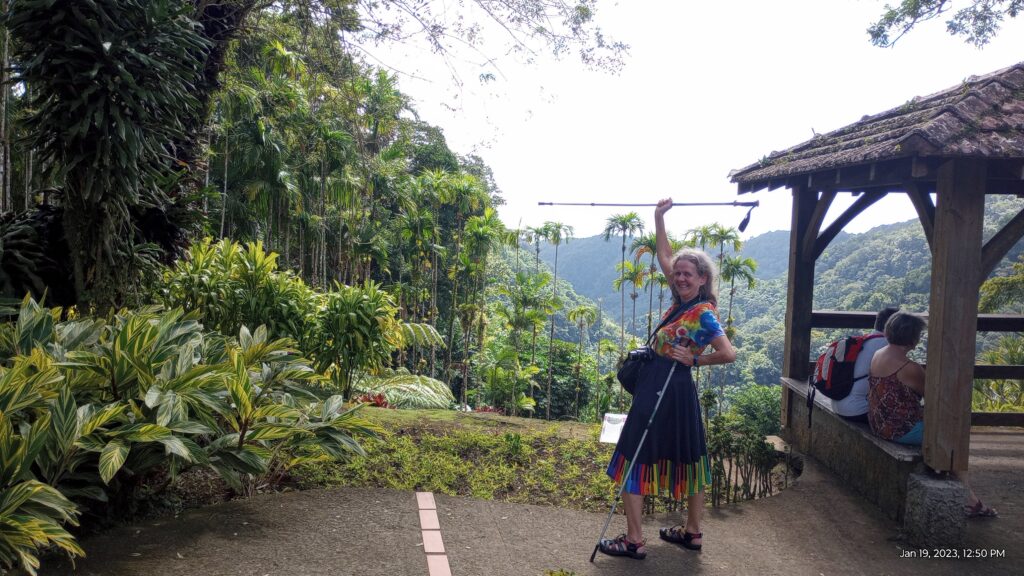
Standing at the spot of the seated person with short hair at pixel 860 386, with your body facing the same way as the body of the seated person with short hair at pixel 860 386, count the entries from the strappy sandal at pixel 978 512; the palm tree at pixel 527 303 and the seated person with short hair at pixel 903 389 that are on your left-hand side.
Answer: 1

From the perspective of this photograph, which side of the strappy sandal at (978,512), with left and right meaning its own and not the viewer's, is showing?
right

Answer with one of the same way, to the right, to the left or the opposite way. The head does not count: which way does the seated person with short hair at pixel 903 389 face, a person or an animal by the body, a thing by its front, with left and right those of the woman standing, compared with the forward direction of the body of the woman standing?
the opposite way

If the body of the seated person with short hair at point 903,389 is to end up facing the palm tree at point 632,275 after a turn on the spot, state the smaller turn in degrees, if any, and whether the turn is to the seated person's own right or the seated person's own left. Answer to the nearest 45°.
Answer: approximately 90° to the seated person's own left

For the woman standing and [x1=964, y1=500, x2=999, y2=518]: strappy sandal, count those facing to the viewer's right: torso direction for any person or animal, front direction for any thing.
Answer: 1

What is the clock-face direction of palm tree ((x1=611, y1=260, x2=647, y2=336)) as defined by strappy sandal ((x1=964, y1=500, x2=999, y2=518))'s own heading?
The palm tree is roughly at 8 o'clock from the strappy sandal.

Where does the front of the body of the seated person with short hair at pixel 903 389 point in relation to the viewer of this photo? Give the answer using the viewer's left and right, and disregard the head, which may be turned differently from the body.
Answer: facing away from the viewer and to the right of the viewer

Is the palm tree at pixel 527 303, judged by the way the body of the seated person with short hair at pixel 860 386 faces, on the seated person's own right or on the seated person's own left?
on the seated person's own left

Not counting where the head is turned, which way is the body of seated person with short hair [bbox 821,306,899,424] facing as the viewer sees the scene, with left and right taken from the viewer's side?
facing away from the viewer and to the right of the viewer

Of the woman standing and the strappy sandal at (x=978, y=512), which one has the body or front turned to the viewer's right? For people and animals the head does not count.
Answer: the strappy sandal

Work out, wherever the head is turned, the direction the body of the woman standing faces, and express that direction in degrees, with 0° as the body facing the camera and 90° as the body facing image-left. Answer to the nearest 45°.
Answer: approximately 45°

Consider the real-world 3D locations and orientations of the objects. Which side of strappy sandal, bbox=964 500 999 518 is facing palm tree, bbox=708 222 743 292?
left
